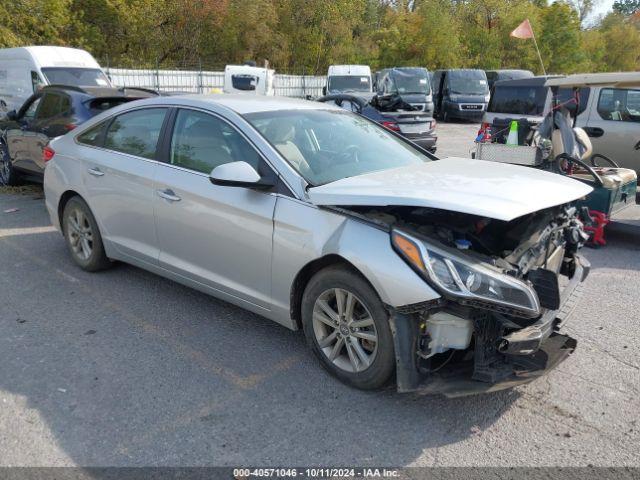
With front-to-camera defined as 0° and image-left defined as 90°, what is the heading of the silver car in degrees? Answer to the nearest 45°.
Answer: approximately 315°

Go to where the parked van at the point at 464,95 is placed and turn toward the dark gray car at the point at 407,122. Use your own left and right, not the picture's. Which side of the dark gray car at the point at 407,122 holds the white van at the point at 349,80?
right

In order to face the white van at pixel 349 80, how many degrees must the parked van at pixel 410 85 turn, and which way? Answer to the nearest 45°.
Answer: approximately 135° to its right

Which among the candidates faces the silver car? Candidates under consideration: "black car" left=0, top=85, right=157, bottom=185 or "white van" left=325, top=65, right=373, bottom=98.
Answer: the white van

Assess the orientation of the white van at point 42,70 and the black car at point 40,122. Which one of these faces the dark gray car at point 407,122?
the white van

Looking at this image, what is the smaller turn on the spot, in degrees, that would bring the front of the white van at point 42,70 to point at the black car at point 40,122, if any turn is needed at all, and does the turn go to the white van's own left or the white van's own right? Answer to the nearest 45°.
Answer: approximately 45° to the white van's own right

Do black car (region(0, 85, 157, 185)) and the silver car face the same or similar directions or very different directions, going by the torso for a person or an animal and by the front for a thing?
very different directions

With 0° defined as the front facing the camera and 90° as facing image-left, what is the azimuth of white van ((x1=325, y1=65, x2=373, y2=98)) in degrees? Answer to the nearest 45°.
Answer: approximately 0°

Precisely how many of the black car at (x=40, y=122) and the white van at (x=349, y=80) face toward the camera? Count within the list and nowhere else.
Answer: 1

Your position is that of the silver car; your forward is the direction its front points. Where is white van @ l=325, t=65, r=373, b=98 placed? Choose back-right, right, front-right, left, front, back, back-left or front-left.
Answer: back-left

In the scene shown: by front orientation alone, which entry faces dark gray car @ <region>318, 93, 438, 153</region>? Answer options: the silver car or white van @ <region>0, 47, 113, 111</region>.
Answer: the white van
